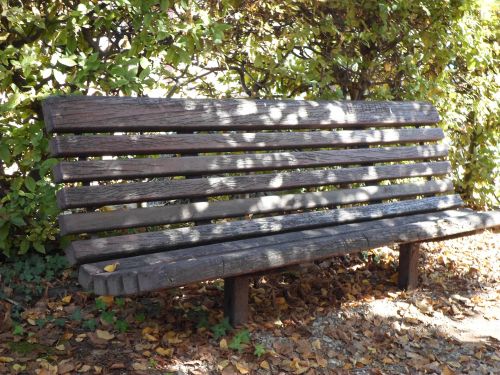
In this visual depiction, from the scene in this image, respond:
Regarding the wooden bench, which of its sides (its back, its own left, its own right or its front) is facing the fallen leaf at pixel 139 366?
right

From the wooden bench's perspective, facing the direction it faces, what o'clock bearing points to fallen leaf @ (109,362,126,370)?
The fallen leaf is roughly at 3 o'clock from the wooden bench.

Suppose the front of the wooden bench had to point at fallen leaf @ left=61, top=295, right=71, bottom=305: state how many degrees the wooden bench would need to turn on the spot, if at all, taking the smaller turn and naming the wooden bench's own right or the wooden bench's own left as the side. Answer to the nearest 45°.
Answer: approximately 135° to the wooden bench's own right

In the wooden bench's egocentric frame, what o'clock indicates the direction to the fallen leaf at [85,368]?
The fallen leaf is roughly at 3 o'clock from the wooden bench.

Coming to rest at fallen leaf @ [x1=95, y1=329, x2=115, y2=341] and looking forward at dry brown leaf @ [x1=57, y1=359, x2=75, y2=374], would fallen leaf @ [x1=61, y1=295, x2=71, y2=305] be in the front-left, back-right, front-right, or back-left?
back-right

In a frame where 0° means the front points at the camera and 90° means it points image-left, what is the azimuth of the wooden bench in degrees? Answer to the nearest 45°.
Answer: approximately 315°

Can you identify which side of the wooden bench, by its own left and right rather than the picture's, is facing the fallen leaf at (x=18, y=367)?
right
